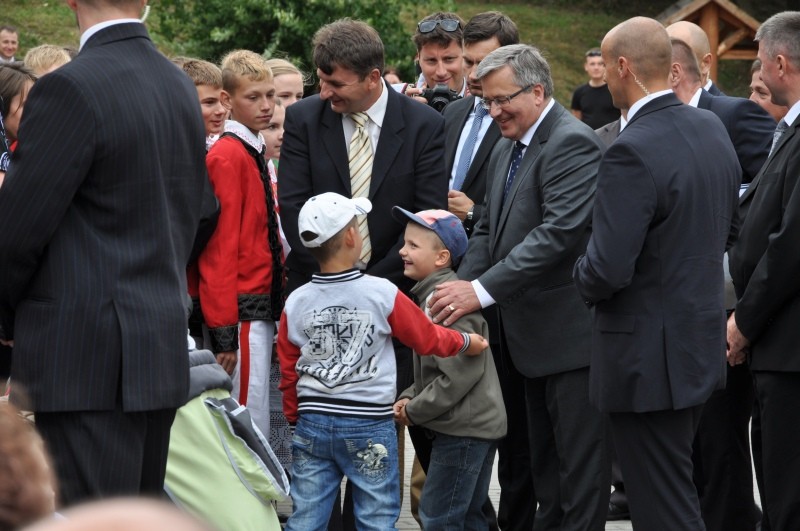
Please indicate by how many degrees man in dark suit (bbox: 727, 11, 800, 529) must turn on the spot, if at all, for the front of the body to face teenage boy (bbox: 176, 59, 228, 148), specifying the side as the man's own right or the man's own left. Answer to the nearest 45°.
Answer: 0° — they already face them

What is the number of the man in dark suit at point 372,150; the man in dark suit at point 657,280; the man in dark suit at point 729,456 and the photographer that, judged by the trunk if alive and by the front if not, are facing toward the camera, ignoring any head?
2

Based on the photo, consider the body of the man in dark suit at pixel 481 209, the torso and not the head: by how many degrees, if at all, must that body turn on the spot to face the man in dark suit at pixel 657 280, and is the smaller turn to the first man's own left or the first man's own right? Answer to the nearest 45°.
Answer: approximately 90° to the first man's own left

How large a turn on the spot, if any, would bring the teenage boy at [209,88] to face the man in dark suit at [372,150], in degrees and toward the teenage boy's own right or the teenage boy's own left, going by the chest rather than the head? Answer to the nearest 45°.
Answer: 0° — they already face them

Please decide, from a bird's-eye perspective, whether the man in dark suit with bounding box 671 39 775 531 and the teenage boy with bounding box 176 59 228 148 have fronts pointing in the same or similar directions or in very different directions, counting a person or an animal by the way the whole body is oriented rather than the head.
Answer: very different directions

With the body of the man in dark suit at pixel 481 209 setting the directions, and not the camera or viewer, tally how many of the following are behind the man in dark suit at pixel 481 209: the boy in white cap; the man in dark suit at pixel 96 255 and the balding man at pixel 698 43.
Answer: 1

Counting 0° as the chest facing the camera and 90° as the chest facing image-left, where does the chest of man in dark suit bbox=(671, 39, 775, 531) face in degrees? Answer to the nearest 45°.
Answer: approximately 90°

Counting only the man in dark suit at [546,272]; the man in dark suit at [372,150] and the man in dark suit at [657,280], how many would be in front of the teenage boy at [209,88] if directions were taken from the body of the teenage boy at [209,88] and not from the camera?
3

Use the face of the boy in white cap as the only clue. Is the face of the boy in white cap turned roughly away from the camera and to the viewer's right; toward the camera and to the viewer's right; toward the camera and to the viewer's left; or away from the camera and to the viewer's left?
away from the camera and to the viewer's right

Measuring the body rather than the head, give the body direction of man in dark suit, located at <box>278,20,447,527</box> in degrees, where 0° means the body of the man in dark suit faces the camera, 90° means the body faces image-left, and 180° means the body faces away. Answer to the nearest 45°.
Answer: approximately 0°

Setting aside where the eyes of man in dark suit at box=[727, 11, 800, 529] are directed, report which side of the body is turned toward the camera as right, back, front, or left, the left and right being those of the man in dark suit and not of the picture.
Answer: left

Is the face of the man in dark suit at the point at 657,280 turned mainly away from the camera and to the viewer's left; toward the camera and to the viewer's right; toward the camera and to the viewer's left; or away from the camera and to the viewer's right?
away from the camera and to the viewer's left
